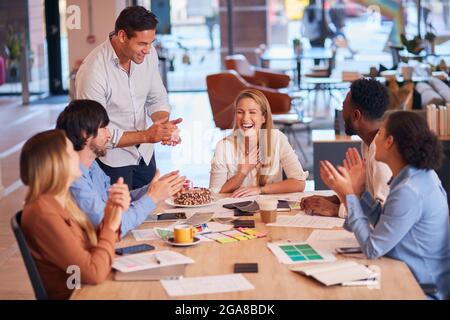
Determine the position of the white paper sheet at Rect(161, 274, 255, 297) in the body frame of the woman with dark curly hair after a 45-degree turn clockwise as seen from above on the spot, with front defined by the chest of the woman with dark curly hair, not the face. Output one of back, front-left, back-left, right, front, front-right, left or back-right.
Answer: left

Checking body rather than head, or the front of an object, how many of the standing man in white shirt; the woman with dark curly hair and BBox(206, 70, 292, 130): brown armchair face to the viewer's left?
1

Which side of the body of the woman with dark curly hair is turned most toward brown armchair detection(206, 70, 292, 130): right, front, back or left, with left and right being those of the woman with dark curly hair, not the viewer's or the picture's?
right

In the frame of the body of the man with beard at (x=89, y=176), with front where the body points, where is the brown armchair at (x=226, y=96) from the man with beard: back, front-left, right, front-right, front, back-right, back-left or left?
left

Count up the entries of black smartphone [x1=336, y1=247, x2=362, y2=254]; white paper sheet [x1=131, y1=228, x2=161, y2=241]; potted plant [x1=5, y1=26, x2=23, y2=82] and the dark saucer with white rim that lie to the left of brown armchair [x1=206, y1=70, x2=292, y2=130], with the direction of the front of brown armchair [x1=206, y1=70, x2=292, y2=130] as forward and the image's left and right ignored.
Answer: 1

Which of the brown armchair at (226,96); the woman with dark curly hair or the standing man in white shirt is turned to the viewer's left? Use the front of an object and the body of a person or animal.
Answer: the woman with dark curly hair

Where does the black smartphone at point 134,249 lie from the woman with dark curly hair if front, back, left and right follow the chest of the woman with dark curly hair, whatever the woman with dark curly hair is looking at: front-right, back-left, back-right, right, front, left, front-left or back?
front

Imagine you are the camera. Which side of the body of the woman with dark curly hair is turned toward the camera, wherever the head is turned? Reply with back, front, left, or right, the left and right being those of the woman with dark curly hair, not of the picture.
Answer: left

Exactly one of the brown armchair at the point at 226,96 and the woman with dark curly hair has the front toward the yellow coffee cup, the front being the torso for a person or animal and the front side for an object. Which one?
the woman with dark curly hair

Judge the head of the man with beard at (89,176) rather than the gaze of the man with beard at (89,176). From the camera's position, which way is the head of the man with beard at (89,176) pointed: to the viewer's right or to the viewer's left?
to the viewer's right

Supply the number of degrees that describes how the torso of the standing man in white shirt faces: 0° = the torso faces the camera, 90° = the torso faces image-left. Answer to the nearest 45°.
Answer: approximately 315°

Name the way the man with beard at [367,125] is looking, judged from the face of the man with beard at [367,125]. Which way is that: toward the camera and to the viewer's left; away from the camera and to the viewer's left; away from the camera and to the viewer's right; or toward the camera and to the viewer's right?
away from the camera and to the viewer's left

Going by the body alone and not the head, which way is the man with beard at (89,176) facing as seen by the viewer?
to the viewer's right
